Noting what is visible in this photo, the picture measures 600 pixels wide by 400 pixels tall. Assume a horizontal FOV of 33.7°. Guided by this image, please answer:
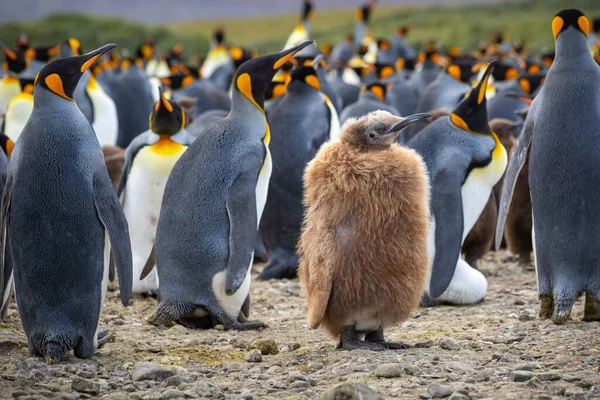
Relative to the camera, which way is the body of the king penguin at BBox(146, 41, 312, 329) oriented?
to the viewer's right

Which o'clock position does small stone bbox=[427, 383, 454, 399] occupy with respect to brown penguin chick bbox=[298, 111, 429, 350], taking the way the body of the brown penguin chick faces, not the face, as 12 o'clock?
The small stone is roughly at 1 o'clock from the brown penguin chick.

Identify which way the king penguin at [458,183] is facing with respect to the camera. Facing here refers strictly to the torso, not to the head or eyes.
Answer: to the viewer's right

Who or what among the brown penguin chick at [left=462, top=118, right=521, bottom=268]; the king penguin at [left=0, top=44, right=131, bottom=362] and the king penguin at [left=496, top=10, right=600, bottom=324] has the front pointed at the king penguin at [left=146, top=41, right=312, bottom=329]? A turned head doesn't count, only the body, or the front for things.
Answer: the king penguin at [left=0, top=44, right=131, bottom=362]

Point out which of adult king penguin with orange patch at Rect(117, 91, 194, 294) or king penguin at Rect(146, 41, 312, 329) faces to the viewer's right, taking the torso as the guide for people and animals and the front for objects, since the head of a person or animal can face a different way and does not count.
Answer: the king penguin

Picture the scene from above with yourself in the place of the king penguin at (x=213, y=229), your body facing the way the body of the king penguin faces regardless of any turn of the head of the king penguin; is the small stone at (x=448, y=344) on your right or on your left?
on your right

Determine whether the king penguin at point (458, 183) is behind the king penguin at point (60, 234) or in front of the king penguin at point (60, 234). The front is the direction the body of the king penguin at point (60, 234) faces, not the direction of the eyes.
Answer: in front

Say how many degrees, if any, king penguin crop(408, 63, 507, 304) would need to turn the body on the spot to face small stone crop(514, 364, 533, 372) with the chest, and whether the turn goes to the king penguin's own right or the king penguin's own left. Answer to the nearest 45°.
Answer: approximately 90° to the king penguin's own right

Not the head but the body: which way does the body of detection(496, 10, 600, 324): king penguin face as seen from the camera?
away from the camera

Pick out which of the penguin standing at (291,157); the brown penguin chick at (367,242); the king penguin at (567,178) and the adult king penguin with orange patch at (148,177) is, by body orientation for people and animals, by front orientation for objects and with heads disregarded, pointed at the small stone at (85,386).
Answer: the adult king penguin with orange patch
